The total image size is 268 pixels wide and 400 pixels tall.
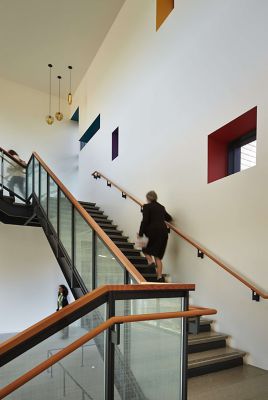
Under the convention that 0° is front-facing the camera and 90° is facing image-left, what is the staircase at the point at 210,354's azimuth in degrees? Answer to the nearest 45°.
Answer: approximately 315°
